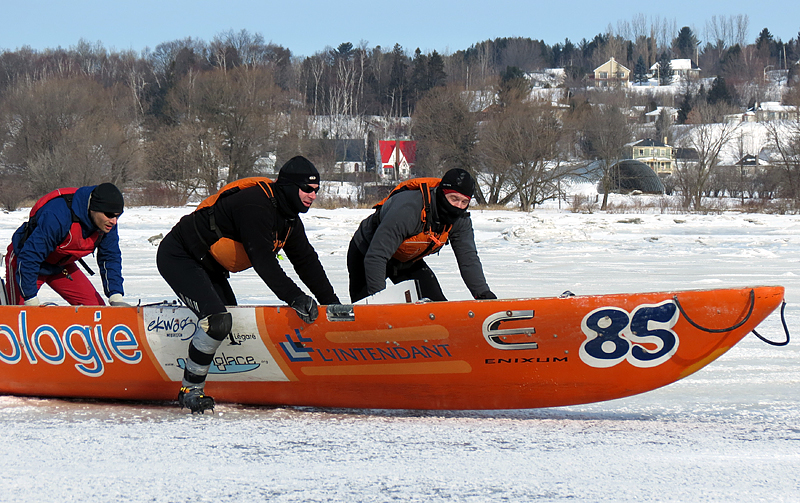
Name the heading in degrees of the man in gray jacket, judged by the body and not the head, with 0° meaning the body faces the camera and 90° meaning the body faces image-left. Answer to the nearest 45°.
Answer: approximately 315°

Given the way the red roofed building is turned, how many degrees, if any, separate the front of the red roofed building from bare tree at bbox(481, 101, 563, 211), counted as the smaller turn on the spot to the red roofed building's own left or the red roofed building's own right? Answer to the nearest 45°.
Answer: approximately 45° to the red roofed building's own left

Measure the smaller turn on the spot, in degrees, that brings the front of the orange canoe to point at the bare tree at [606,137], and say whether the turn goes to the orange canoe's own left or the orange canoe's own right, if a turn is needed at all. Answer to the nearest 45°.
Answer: approximately 90° to the orange canoe's own left

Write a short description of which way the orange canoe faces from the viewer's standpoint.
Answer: facing to the right of the viewer

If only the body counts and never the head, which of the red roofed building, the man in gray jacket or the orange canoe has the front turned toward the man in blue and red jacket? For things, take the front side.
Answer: the red roofed building

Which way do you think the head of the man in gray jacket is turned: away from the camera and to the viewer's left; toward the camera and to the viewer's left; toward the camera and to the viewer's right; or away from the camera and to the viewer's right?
toward the camera and to the viewer's right

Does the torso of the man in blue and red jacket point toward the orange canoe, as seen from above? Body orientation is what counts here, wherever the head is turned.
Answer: yes

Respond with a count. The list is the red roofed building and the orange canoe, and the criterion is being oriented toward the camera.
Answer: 1

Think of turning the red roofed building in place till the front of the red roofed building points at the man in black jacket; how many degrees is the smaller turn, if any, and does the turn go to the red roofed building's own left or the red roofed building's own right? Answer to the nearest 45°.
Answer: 0° — it already faces them

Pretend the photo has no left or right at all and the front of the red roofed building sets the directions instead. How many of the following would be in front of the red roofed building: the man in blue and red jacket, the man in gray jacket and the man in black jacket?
3

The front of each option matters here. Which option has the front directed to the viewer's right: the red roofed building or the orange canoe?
the orange canoe
